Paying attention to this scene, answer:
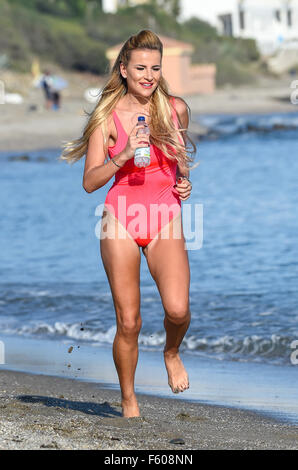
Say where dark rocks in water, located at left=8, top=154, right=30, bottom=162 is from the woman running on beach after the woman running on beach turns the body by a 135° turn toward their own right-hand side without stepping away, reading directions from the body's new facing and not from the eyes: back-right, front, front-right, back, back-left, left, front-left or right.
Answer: front-right

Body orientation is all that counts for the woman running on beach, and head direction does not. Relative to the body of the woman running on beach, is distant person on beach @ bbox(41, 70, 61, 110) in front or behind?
behind

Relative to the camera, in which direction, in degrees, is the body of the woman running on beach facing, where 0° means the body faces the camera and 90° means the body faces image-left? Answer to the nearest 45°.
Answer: approximately 0°
